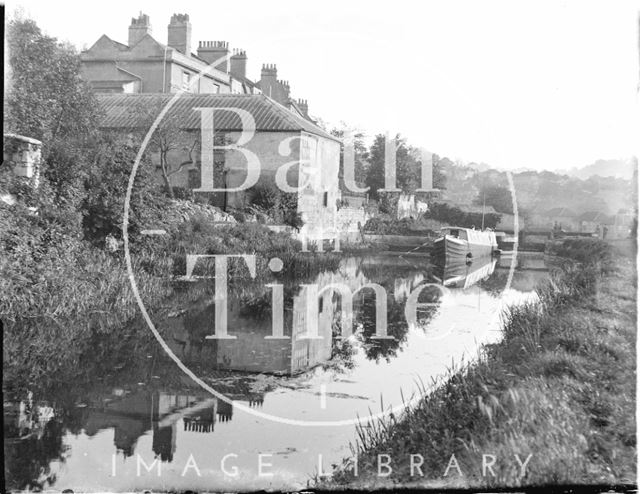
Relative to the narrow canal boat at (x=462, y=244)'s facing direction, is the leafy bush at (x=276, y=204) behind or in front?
in front

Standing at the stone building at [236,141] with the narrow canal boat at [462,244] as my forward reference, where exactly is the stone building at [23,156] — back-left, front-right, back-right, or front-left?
back-right

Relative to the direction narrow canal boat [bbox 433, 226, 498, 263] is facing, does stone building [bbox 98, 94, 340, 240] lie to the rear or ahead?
ahead

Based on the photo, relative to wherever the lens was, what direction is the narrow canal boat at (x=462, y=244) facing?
facing the viewer and to the left of the viewer

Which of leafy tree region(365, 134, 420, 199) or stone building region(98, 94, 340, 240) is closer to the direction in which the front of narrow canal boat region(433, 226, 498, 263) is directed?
the stone building

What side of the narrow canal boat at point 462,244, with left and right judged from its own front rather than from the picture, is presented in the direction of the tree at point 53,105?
front

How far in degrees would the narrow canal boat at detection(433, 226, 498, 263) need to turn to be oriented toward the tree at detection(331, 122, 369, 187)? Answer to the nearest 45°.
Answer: approximately 90° to its right

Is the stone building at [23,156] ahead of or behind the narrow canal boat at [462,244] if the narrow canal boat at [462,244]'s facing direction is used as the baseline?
ahead

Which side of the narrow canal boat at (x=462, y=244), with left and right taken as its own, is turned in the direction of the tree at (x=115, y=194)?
front

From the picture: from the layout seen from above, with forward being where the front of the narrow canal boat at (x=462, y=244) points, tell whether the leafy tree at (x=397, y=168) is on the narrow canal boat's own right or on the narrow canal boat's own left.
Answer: on the narrow canal boat's own right

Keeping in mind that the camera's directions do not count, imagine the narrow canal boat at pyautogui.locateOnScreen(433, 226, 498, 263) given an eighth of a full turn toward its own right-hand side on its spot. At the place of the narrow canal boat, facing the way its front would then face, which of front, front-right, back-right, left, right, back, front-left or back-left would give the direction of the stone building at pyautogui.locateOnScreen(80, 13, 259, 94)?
front
